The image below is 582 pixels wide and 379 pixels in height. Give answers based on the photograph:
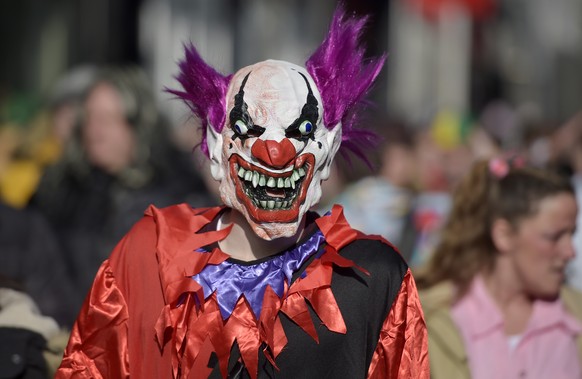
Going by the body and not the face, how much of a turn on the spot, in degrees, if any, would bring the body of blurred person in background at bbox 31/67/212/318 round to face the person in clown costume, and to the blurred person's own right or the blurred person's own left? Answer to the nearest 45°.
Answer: approximately 45° to the blurred person's own left

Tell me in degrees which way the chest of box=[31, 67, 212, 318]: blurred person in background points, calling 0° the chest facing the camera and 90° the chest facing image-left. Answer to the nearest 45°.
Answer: approximately 45°

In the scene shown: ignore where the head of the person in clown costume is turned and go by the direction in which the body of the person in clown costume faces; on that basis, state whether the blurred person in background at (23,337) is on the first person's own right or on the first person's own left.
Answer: on the first person's own right

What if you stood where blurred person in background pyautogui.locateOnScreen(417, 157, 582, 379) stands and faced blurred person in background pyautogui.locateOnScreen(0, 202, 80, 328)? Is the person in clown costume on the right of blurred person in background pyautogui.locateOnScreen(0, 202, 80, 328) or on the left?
left
